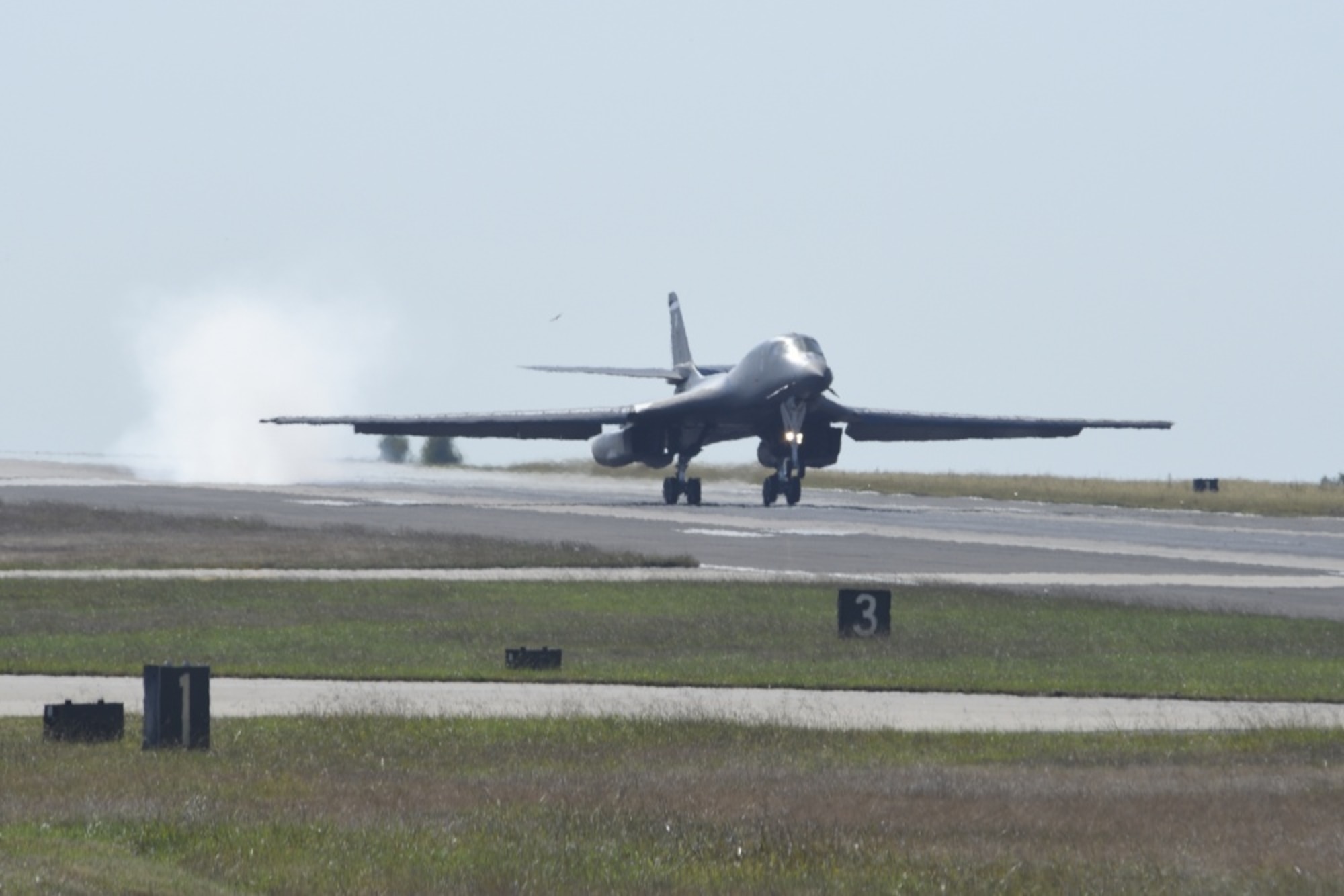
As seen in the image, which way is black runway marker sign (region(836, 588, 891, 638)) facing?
toward the camera

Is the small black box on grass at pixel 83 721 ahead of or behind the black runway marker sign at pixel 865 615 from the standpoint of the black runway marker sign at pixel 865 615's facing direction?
ahead

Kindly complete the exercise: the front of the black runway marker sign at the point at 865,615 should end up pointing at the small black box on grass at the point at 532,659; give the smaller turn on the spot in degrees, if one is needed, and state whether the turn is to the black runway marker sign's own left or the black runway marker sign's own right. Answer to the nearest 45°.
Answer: approximately 45° to the black runway marker sign's own right
